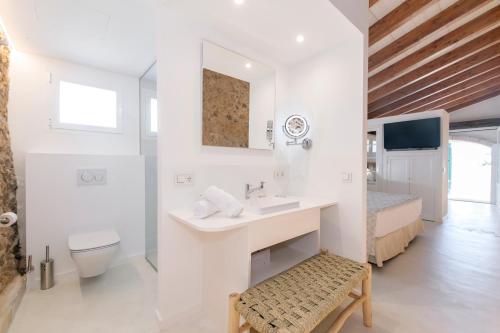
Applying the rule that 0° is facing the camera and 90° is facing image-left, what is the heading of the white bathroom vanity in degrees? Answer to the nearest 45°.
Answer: approximately 315°

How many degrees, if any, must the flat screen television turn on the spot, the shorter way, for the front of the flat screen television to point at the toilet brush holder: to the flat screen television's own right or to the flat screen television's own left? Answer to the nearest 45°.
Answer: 0° — it already faces it

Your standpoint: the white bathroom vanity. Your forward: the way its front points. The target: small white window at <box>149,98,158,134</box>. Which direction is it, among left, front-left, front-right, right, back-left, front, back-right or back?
back

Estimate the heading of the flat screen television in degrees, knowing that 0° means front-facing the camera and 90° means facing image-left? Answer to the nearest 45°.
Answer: approximately 45°

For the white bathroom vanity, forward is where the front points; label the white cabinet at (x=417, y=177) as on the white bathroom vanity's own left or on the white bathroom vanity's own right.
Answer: on the white bathroom vanity's own left

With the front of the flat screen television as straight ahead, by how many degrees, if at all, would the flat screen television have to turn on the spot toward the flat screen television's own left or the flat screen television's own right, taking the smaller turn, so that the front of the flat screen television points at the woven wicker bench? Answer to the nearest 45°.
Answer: approximately 45° to the flat screen television's own left
